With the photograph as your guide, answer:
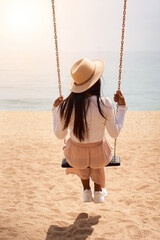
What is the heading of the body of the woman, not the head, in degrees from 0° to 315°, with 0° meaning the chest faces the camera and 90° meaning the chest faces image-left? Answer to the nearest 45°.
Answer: approximately 180°

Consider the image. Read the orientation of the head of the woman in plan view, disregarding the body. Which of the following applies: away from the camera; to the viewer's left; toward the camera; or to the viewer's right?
away from the camera
